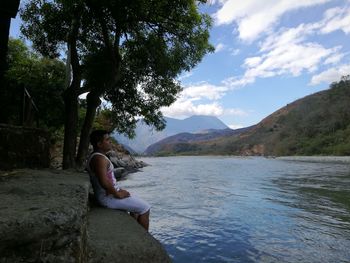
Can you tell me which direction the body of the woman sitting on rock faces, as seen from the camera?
to the viewer's right

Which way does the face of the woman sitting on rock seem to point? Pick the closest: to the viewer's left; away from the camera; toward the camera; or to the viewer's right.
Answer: to the viewer's right
